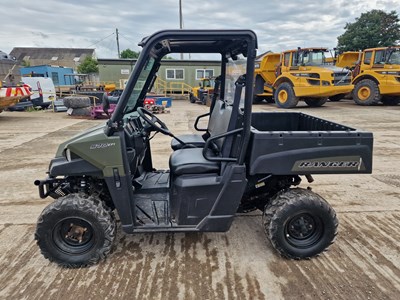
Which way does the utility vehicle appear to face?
to the viewer's left

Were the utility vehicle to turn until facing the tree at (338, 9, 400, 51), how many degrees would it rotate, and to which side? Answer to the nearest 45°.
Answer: approximately 135° to its right

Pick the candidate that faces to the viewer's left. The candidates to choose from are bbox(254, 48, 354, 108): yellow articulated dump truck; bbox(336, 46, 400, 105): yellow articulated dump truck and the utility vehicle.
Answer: the utility vehicle

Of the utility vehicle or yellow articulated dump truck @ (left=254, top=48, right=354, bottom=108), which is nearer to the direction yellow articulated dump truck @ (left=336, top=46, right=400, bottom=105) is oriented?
the utility vehicle

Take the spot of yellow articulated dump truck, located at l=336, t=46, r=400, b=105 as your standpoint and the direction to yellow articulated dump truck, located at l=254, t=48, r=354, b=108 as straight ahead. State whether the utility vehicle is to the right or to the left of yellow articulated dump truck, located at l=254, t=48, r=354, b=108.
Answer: left

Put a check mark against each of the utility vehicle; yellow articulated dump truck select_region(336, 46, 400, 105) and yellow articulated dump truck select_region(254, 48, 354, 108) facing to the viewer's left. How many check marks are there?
1

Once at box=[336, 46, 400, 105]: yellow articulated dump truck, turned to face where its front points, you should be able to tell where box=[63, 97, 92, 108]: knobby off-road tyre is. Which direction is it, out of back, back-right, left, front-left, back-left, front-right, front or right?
right

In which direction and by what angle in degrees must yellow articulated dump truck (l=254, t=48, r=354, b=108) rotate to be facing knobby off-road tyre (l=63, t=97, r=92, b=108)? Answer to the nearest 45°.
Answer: approximately 90° to its right

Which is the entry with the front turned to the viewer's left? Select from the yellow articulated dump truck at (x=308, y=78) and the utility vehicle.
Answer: the utility vehicle

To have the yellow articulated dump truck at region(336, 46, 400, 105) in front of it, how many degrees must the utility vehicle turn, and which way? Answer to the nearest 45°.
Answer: approximately 135° to its right

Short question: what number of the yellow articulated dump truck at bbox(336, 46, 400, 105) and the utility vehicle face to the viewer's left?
1

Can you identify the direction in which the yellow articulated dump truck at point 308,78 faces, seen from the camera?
facing the viewer and to the right of the viewer

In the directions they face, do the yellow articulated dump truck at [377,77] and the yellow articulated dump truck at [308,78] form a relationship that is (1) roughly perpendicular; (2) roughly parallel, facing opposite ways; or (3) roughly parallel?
roughly parallel

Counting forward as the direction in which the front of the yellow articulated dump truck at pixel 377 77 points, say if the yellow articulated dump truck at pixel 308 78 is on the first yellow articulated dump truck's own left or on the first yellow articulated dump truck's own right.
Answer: on the first yellow articulated dump truck's own right

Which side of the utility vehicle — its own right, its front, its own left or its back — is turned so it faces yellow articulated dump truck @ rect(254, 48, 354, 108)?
right
